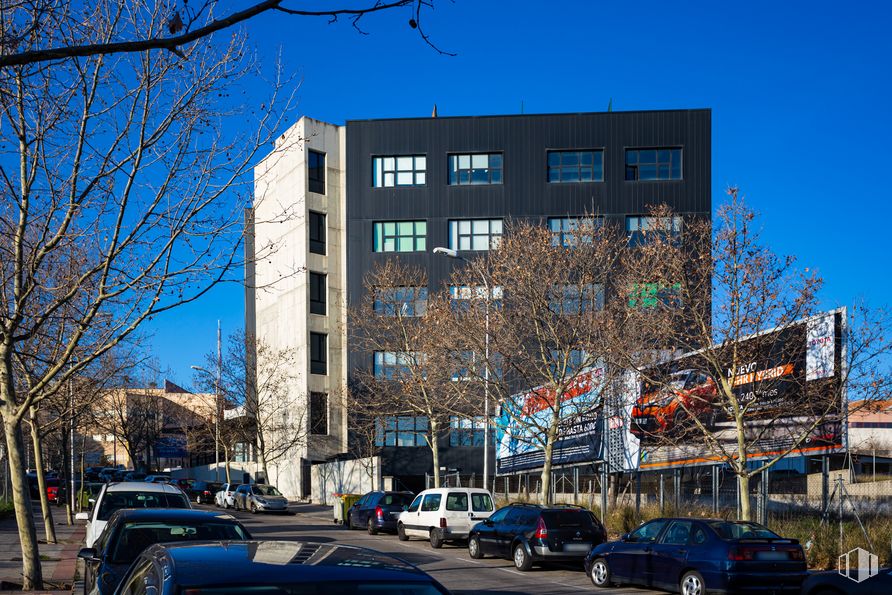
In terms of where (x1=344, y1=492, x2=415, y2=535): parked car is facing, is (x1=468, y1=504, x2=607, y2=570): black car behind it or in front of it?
behind

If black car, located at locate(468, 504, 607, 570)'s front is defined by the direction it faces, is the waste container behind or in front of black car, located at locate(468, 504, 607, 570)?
in front

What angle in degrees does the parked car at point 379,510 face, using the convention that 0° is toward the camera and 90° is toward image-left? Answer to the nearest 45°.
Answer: approximately 135°

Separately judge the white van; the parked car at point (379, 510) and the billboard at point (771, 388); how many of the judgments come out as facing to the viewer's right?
0

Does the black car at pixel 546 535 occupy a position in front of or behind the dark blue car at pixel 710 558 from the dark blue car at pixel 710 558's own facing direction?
in front

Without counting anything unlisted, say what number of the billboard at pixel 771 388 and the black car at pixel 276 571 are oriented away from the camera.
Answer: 0

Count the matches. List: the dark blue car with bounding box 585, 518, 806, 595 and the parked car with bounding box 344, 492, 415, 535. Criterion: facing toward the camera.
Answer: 0

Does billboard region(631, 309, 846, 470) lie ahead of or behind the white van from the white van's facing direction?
behind

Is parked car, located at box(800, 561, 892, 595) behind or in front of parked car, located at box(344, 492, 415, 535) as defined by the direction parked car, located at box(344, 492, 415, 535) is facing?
behind

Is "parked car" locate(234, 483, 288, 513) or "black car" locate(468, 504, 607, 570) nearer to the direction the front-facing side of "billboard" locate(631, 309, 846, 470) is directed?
the black car
